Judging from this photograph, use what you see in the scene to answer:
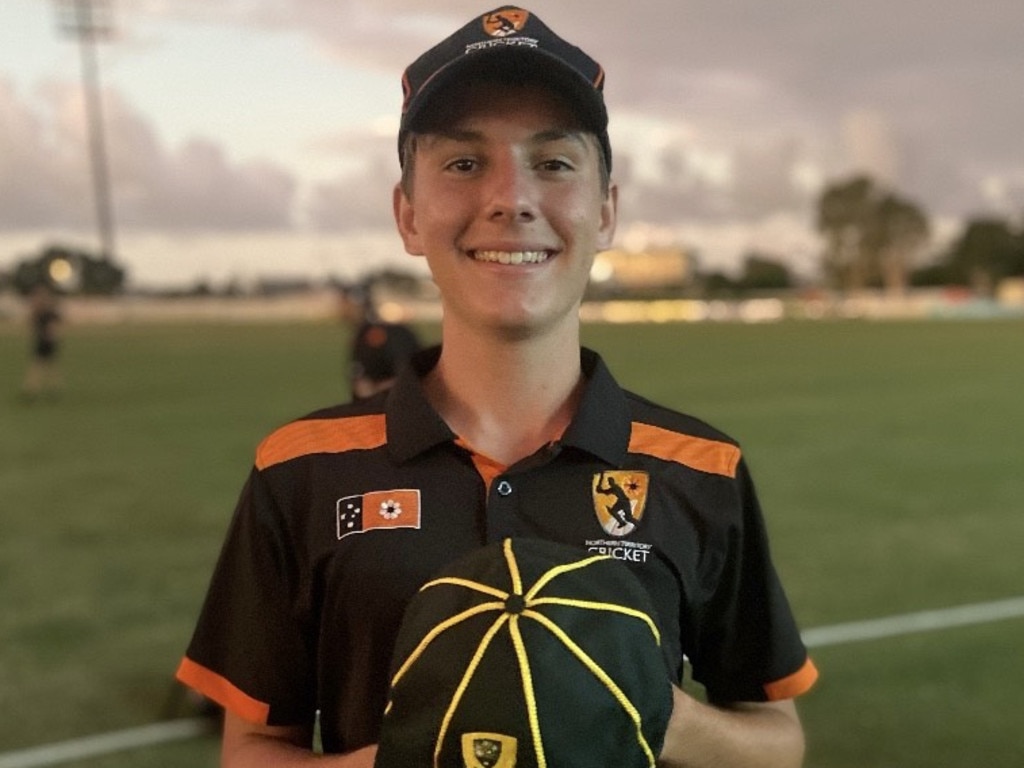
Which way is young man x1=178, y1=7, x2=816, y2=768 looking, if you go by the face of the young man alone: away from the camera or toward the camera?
toward the camera

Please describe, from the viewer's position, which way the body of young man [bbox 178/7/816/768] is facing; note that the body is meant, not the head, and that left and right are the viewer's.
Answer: facing the viewer

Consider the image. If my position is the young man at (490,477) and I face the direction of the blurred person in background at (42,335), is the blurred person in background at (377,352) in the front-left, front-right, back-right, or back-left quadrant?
front-right

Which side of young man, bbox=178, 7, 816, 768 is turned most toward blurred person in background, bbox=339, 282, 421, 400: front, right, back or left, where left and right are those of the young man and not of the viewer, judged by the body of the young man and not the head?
back

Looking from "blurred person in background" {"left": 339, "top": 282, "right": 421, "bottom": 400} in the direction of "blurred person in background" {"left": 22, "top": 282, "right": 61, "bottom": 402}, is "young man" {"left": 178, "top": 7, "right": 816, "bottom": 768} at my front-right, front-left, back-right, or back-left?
back-left

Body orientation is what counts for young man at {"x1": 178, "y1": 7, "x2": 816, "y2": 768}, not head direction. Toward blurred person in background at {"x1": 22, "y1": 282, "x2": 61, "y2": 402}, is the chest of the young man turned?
no

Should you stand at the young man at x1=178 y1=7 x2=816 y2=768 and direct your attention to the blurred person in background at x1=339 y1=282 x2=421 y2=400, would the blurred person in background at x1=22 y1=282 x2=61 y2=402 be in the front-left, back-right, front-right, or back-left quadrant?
front-left
